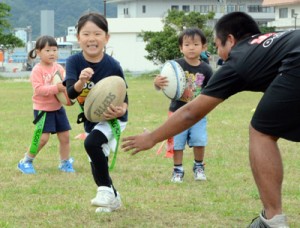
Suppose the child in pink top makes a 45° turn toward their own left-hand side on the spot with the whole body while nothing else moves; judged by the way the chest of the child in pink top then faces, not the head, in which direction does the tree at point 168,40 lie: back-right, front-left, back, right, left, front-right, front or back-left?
left

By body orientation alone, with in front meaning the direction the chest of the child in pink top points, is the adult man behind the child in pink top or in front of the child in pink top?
in front

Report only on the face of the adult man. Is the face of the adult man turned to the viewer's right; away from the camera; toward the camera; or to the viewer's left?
to the viewer's left

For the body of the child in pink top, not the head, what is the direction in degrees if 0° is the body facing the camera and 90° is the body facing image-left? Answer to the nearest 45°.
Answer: approximately 315°
